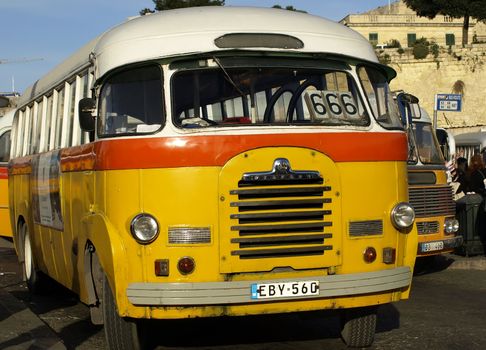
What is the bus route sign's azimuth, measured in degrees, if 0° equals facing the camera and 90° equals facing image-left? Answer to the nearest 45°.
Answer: approximately 0°

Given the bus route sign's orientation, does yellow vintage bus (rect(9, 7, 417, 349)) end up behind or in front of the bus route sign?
in front

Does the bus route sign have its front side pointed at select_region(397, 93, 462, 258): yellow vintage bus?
yes
